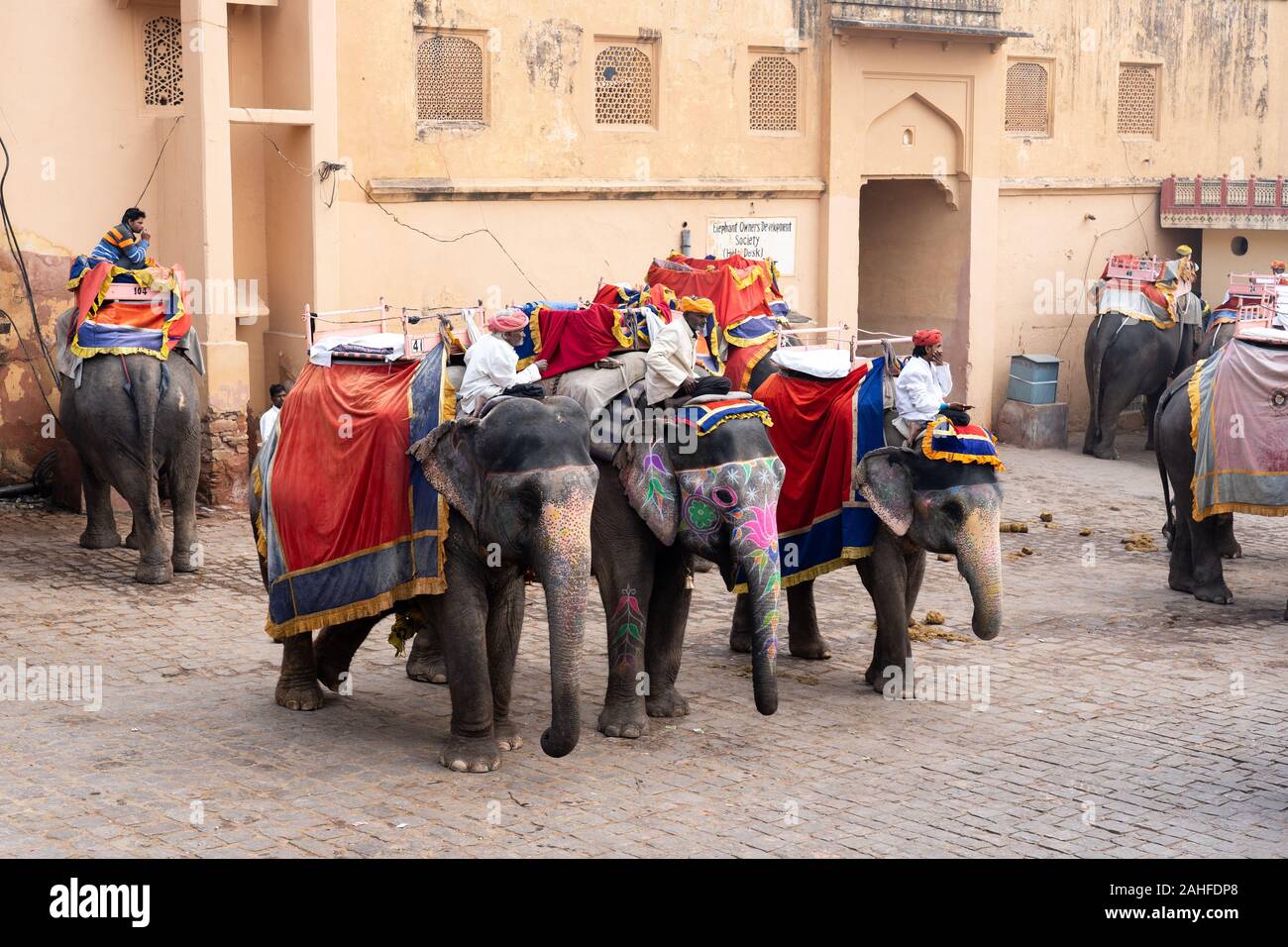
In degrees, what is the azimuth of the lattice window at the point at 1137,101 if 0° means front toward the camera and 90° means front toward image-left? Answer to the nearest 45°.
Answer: approximately 0°

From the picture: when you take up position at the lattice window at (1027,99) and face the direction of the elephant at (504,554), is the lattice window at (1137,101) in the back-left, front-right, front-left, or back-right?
back-left

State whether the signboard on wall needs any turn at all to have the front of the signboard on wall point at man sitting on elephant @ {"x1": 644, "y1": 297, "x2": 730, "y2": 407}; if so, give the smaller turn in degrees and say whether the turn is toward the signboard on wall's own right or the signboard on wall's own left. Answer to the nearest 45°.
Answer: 0° — it already faces them

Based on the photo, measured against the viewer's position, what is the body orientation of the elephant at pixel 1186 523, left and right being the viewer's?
facing to the right of the viewer

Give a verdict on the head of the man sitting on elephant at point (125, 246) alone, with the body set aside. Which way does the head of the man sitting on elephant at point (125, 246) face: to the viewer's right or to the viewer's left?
to the viewer's right

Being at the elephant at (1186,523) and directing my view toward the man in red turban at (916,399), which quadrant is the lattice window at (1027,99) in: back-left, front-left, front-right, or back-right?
back-right

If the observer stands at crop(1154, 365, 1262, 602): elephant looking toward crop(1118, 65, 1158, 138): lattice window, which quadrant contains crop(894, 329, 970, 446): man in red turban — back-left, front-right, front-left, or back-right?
back-left

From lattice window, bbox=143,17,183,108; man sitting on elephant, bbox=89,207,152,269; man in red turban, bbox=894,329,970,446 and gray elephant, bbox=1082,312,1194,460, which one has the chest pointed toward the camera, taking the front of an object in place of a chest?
the lattice window
